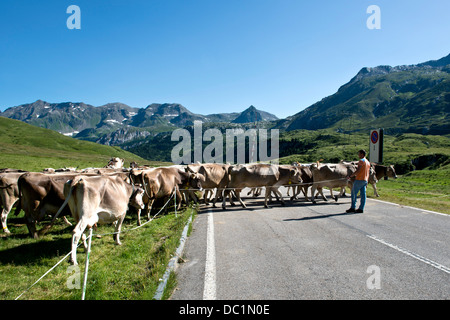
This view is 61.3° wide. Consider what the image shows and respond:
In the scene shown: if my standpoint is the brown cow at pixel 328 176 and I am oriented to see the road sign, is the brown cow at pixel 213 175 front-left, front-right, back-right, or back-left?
back-left

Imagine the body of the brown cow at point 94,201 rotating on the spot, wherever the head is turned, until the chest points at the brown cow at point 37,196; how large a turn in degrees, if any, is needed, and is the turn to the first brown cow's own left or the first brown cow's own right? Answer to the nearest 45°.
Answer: approximately 90° to the first brown cow's own left
